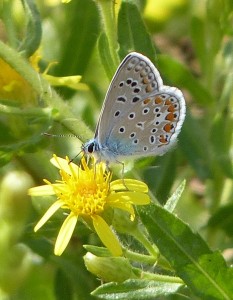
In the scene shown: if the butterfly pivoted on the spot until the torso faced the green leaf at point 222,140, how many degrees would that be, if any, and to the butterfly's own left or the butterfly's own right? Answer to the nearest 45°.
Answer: approximately 135° to the butterfly's own right

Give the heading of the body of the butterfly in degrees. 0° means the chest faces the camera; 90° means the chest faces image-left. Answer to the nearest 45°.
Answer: approximately 90°

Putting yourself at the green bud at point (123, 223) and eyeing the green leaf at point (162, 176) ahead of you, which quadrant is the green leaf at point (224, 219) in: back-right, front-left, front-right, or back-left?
front-right

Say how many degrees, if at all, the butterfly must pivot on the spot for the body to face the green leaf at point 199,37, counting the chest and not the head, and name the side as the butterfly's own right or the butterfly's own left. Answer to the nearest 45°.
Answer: approximately 90° to the butterfly's own right

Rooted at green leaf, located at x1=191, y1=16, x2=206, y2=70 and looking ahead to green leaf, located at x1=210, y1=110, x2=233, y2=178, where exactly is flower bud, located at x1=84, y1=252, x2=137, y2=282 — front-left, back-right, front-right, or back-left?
front-right
